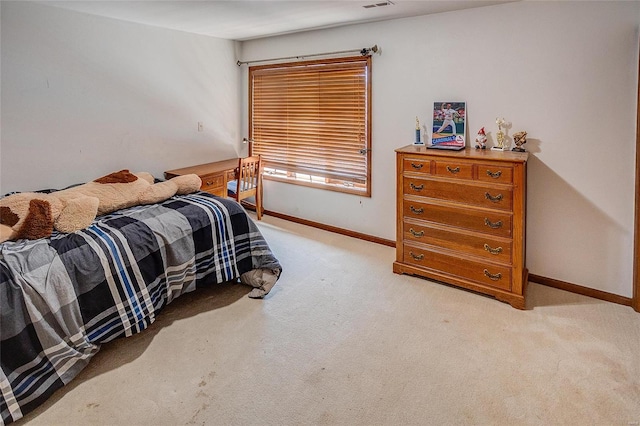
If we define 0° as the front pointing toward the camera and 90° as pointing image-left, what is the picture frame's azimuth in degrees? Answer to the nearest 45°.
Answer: approximately 0°

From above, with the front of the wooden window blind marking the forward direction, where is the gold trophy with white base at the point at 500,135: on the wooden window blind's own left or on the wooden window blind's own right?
on the wooden window blind's own left

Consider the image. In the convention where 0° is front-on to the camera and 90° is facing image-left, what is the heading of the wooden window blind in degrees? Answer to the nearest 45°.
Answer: approximately 45°

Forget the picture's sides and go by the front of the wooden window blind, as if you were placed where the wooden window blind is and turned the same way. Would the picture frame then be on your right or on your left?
on your left
